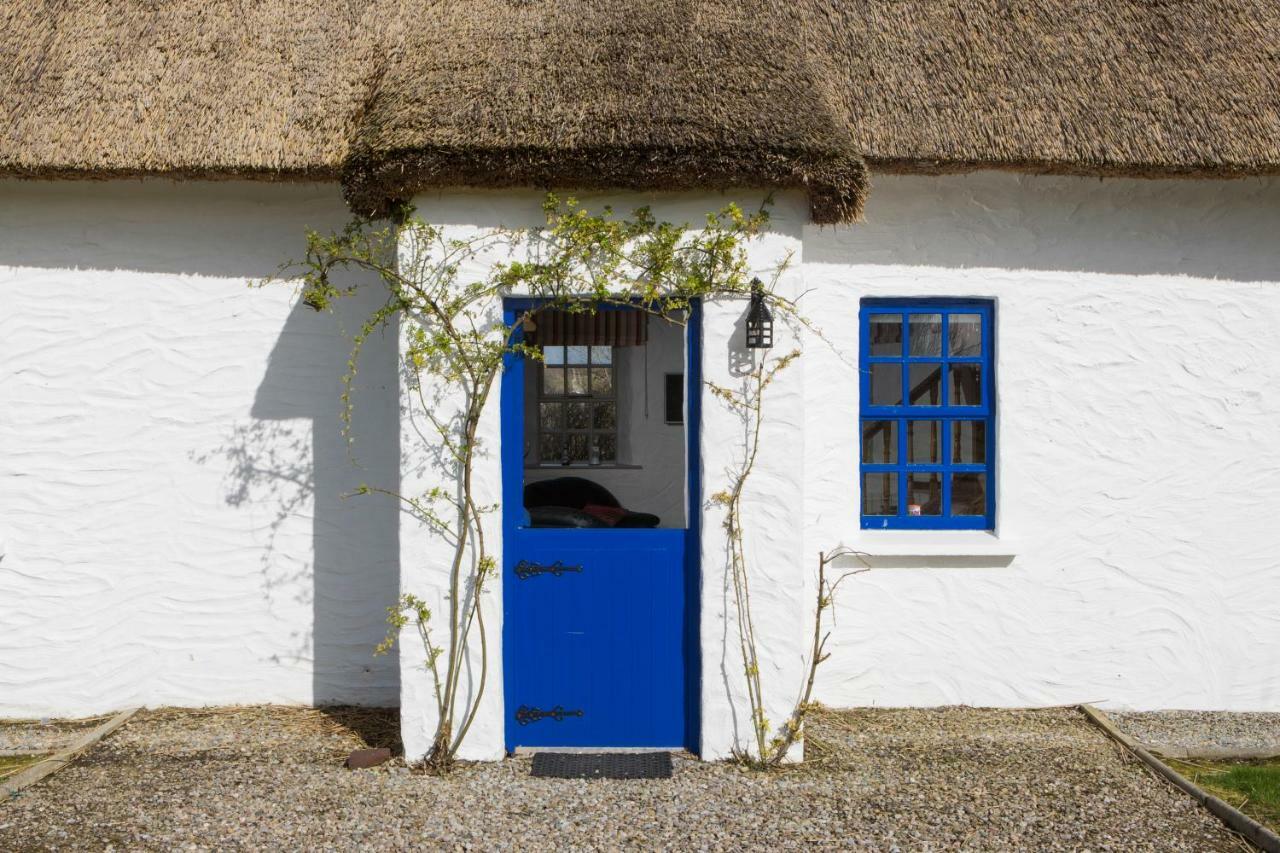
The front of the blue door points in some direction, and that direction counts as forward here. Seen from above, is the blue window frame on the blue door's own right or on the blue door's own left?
on the blue door's own left

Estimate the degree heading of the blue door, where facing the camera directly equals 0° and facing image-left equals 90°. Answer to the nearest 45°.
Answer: approximately 0°

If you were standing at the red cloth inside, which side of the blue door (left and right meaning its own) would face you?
back

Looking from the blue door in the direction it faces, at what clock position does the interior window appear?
The interior window is roughly at 6 o'clock from the blue door.
